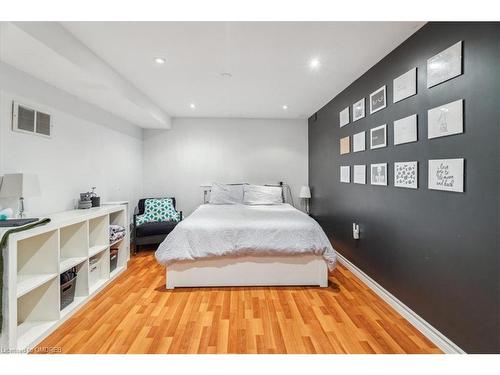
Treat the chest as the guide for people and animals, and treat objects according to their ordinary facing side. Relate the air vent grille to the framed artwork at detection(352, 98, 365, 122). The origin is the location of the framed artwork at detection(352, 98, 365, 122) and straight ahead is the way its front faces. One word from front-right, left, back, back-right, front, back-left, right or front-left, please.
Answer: front

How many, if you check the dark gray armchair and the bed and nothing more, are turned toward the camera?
2

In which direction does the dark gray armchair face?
toward the camera

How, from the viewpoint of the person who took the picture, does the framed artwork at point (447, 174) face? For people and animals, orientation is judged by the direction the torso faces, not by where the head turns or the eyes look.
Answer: facing the viewer and to the left of the viewer

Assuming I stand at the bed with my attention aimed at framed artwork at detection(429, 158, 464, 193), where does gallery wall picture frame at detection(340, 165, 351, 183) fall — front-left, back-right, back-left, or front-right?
front-left

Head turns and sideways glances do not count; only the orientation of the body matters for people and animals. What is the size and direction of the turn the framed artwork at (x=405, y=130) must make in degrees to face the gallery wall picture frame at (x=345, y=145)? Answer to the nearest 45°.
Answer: approximately 90° to its right

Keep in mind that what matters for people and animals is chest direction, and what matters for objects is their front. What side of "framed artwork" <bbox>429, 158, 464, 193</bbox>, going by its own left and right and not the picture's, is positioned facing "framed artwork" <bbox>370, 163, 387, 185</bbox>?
right

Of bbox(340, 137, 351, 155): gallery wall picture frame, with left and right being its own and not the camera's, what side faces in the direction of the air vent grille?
front

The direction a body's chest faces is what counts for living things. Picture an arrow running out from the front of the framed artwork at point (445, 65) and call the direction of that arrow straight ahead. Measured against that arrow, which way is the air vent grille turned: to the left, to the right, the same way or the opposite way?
the opposite way

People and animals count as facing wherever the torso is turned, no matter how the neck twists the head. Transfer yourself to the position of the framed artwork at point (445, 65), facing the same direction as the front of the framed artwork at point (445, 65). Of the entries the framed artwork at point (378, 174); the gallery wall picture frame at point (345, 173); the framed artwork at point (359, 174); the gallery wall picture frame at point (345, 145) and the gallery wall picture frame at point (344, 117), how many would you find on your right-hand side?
5

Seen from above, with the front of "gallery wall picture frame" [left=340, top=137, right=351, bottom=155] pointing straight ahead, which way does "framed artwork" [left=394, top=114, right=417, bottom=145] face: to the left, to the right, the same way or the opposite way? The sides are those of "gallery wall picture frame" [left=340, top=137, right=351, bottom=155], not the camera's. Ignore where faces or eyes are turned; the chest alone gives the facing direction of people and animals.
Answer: the same way

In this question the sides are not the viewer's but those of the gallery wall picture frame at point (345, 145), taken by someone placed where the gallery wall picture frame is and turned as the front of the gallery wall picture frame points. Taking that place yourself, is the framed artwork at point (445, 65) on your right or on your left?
on your left

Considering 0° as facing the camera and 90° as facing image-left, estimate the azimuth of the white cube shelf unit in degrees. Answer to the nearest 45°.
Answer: approximately 315°

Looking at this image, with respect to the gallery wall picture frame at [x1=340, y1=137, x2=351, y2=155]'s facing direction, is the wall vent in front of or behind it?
in front

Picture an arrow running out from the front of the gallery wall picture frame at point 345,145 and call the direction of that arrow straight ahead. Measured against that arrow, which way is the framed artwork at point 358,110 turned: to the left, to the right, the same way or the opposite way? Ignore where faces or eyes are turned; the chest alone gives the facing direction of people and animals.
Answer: the same way

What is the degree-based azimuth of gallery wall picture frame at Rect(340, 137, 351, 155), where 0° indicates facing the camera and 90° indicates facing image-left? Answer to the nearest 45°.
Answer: approximately 45°

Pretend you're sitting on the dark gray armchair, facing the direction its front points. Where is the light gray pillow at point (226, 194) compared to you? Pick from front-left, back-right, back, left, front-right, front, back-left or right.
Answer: left

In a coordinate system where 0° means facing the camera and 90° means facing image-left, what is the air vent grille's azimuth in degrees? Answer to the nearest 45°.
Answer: approximately 315°

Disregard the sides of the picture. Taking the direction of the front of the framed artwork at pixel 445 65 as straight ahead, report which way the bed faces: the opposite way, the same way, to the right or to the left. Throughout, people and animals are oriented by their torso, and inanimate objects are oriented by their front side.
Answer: to the left

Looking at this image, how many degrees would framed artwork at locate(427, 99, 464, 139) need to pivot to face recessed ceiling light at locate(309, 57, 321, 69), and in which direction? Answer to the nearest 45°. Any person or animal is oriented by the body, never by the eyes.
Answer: approximately 45° to its right

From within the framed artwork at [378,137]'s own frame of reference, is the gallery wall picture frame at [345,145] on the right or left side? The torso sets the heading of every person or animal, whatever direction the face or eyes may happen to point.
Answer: on its right
